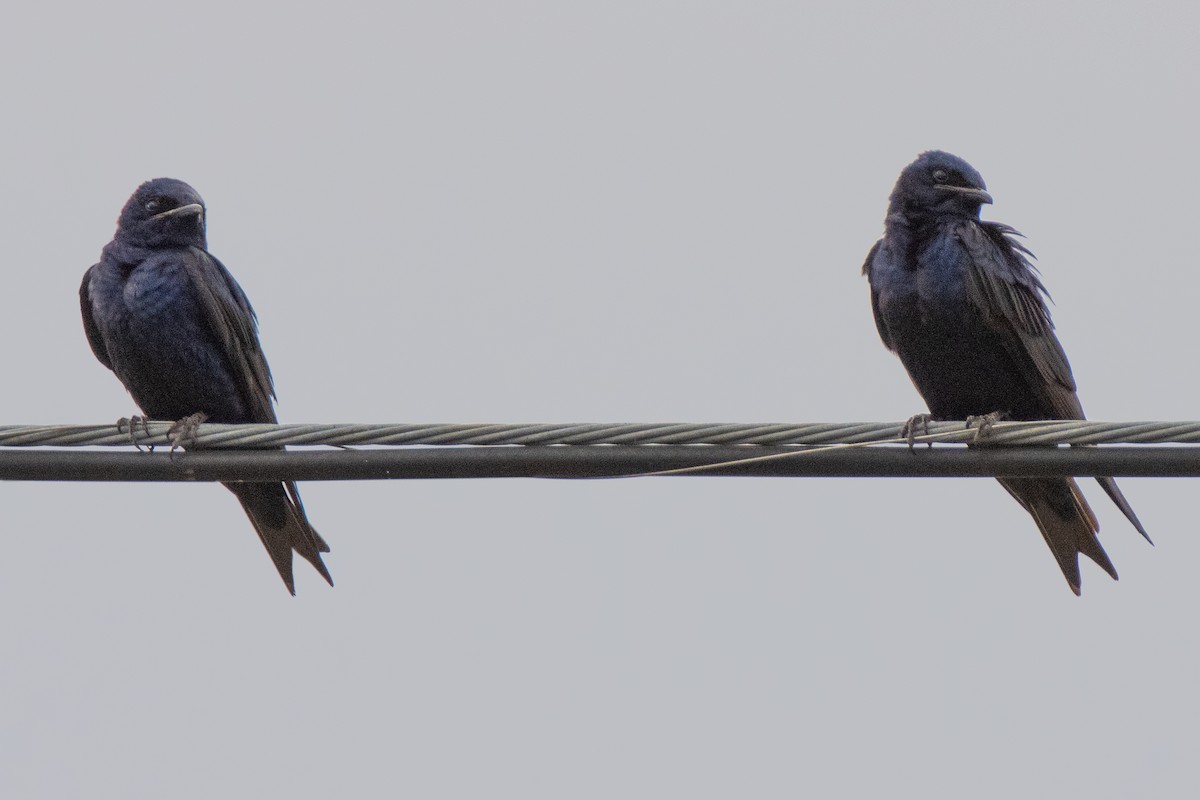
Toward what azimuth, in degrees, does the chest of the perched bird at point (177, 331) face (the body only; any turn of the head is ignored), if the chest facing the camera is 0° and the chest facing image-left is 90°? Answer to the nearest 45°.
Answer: approximately 45°

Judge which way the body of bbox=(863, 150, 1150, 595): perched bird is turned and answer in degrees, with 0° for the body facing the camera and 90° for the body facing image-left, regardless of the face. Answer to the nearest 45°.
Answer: approximately 45°

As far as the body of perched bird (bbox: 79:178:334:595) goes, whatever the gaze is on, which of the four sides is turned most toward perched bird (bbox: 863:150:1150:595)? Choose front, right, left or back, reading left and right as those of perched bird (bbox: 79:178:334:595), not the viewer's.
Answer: left
